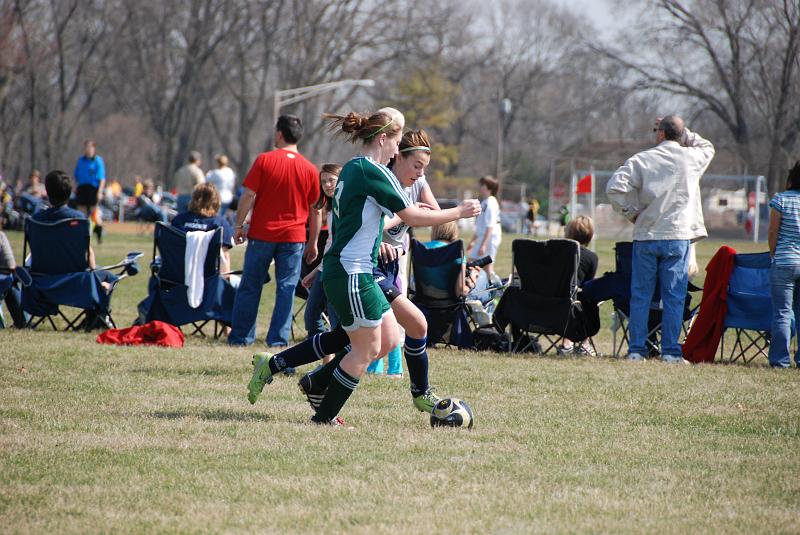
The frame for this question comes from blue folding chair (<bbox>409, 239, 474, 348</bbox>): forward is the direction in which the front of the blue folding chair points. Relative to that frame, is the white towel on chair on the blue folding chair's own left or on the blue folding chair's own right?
on the blue folding chair's own left

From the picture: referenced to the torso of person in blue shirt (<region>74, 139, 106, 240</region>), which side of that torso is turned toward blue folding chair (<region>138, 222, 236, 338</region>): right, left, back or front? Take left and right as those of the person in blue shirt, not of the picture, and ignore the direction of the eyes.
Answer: front

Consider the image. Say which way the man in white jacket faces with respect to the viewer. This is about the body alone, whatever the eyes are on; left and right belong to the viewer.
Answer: facing away from the viewer

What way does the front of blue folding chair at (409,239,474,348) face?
away from the camera

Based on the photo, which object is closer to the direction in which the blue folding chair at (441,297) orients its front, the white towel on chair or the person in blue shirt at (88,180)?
the person in blue shirt

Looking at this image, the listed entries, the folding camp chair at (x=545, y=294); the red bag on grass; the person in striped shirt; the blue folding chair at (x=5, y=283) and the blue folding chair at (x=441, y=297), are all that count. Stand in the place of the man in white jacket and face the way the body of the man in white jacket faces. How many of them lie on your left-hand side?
4

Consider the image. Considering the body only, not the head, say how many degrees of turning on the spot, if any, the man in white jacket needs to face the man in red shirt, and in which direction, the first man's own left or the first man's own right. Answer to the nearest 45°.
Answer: approximately 90° to the first man's own left

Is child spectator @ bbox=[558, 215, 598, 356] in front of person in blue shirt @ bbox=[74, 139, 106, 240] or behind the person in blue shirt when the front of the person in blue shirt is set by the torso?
in front

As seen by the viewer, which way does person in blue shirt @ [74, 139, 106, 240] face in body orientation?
toward the camera

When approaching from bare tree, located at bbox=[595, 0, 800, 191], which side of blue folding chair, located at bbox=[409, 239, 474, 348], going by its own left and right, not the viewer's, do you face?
front

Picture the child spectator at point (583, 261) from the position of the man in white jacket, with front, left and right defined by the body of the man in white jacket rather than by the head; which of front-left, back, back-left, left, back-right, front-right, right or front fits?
front-left

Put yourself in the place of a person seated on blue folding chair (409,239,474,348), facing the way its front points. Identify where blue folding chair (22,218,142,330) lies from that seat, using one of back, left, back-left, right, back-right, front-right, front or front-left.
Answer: left

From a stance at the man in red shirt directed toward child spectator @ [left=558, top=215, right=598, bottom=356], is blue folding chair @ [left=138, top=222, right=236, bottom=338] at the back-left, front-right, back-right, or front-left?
back-left

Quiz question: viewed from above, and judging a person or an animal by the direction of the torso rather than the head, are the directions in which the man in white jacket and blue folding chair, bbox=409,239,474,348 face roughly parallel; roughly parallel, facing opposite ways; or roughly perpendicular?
roughly parallel

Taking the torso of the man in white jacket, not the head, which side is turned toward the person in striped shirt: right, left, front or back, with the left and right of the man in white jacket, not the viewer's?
right

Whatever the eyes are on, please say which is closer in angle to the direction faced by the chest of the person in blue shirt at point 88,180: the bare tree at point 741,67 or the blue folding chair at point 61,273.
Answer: the blue folding chair

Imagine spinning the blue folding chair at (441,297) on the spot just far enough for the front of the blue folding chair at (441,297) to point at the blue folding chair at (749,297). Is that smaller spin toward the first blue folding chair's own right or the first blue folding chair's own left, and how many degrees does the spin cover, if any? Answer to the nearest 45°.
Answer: approximately 90° to the first blue folding chair's own right

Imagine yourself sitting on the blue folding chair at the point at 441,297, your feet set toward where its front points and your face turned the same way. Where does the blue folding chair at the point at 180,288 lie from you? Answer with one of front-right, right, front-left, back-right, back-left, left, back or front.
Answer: left

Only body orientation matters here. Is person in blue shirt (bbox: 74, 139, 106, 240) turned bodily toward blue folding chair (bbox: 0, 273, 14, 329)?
yes

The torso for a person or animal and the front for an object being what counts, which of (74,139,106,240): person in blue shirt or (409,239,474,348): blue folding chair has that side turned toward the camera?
the person in blue shirt
